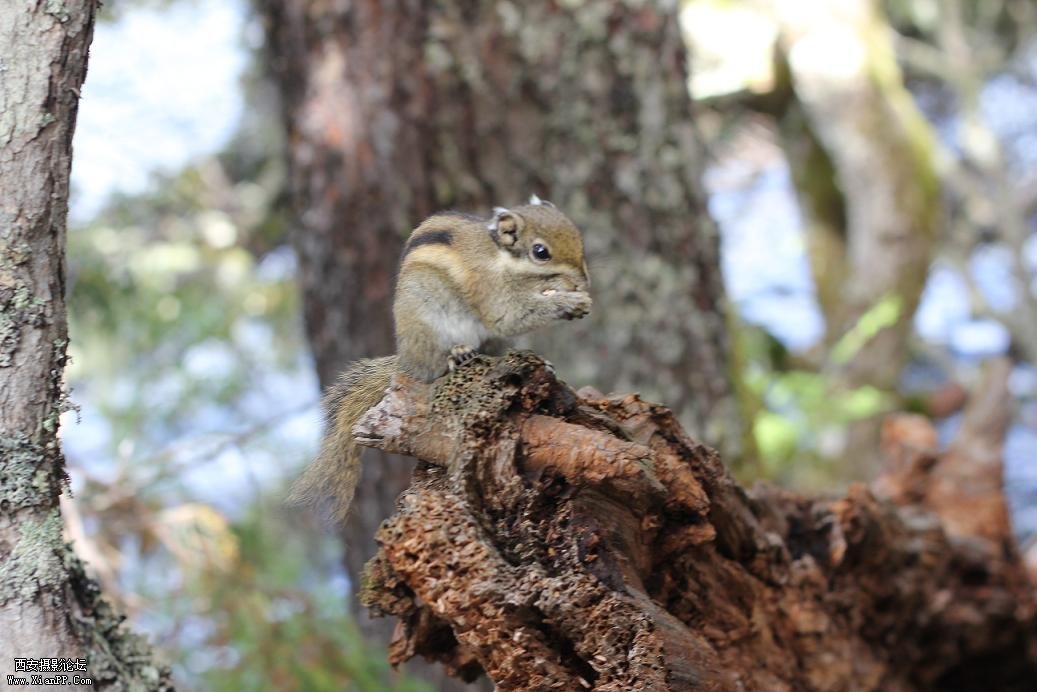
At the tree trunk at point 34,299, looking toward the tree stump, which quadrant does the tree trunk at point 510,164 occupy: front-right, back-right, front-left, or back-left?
front-left

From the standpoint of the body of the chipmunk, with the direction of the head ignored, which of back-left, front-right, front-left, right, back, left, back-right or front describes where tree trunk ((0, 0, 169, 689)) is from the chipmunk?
back-right

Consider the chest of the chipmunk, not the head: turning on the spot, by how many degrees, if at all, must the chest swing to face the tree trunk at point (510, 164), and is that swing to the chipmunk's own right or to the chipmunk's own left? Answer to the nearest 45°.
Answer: approximately 90° to the chipmunk's own left

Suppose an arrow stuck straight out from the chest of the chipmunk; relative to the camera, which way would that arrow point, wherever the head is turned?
to the viewer's right

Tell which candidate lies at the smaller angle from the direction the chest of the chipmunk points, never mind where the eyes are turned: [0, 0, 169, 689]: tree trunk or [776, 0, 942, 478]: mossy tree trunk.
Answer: the mossy tree trunk

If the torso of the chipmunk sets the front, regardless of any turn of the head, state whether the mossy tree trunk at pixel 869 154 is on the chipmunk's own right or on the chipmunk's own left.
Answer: on the chipmunk's own left
